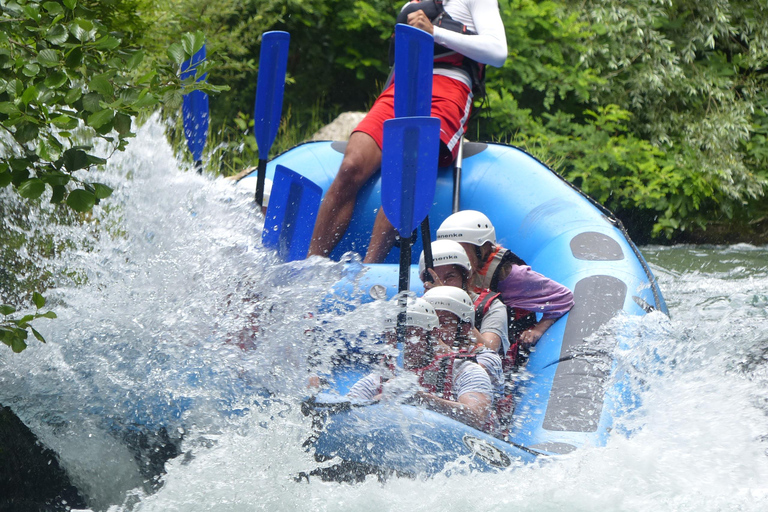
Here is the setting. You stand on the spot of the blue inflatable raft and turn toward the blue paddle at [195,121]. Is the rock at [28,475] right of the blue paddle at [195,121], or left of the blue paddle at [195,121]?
left

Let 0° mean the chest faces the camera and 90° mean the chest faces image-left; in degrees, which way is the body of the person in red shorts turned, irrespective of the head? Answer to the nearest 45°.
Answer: approximately 45°

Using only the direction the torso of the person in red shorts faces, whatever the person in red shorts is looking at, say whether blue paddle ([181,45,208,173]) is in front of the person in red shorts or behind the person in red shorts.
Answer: in front

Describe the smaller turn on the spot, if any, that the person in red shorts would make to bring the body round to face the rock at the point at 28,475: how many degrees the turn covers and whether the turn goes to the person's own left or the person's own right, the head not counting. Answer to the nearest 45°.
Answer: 0° — they already face it
